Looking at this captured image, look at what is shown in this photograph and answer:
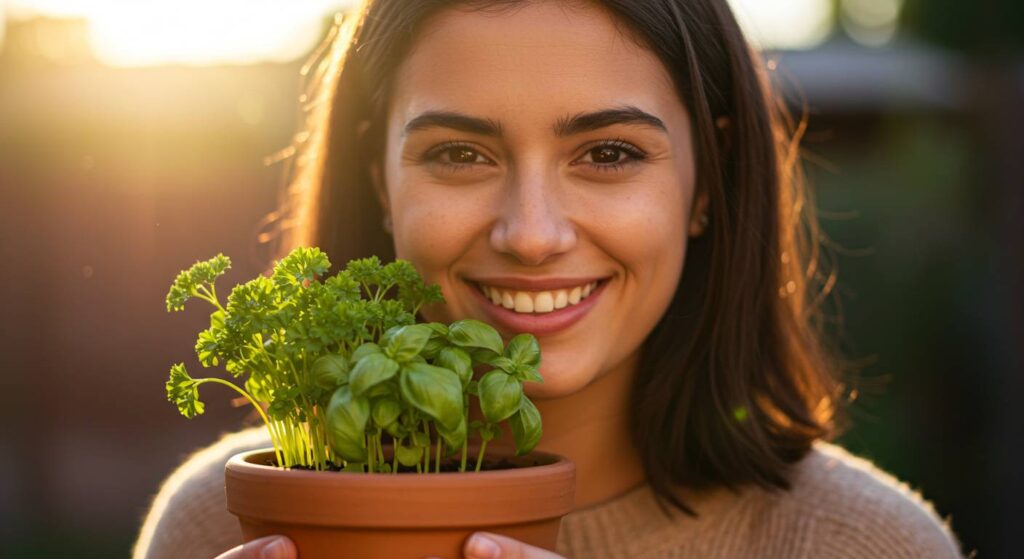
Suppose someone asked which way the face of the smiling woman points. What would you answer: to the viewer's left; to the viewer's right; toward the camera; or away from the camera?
toward the camera

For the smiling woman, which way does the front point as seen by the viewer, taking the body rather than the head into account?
toward the camera
